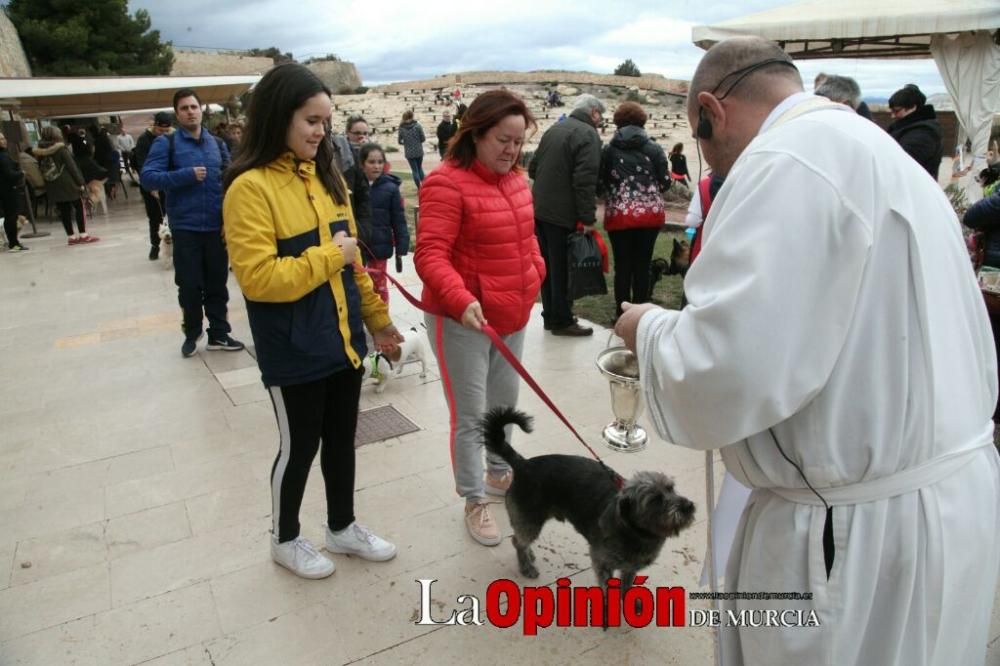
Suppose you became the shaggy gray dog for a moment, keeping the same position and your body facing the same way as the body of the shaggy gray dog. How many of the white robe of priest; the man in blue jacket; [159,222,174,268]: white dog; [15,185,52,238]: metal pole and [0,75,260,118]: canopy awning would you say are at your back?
4

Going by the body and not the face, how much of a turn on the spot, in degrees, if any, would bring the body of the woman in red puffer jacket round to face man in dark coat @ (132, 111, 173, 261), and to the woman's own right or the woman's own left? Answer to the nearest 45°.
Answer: approximately 180°

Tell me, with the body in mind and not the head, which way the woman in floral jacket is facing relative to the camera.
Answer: away from the camera

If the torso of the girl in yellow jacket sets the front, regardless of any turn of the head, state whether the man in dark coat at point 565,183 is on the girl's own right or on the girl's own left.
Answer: on the girl's own left

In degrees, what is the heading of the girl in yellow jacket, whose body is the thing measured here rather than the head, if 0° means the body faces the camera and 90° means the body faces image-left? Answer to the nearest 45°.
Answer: approximately 315°

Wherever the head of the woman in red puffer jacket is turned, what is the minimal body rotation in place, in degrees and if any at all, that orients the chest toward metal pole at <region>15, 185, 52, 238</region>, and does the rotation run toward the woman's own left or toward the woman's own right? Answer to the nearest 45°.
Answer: approximately 180°

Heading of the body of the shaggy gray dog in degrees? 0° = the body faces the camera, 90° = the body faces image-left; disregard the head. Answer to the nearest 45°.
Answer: approximately 315°

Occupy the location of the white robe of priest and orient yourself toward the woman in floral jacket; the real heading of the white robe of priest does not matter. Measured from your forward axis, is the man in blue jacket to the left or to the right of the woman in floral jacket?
left
